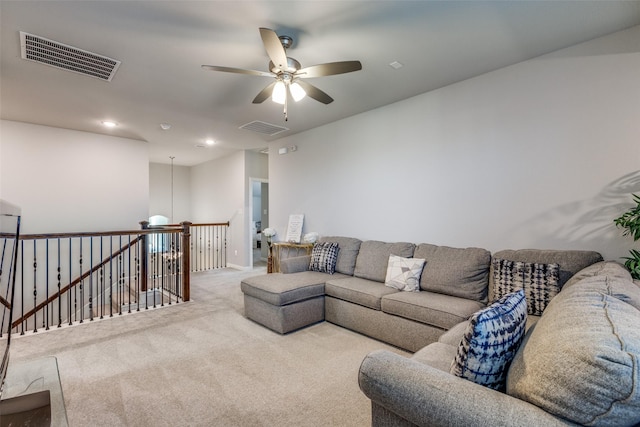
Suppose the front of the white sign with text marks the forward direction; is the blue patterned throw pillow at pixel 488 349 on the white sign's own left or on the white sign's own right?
on the white sign's own left

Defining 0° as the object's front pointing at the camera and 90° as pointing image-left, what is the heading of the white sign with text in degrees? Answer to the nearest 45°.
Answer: approximately 45°

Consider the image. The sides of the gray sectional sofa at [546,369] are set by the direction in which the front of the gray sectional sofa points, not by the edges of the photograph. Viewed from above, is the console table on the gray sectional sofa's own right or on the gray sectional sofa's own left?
on the gray sectional sofa's own right

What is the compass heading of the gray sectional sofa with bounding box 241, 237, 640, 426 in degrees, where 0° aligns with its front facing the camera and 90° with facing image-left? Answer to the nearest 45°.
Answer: approximately 45°
